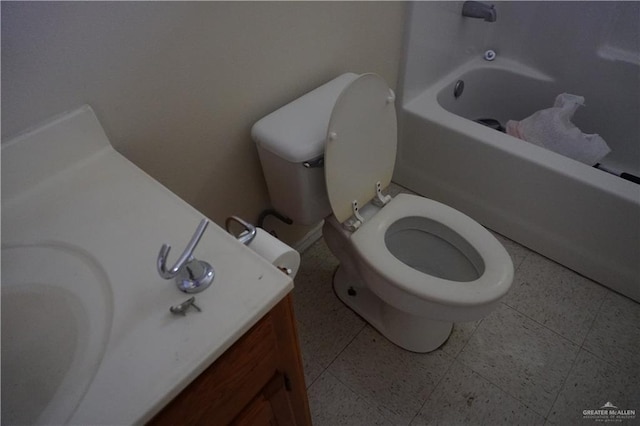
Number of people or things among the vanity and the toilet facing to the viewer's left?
0

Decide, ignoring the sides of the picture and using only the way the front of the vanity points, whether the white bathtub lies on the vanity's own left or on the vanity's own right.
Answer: on the vanity's own left

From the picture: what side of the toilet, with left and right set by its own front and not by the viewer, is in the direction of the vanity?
right

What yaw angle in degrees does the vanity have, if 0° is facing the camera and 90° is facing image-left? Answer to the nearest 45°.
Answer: approximately 315°

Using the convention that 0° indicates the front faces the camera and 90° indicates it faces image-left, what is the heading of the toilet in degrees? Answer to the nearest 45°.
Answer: approximately 315°
